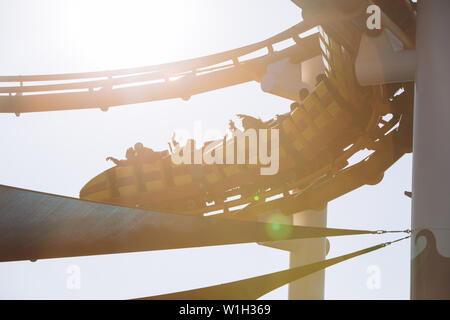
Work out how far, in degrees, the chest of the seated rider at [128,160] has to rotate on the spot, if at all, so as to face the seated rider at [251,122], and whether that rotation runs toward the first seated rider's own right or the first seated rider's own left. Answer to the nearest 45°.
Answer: approximately 135° to the first seated rider's own left

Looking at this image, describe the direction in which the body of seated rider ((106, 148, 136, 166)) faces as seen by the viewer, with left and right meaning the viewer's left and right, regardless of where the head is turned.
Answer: facing to the left of the viewer

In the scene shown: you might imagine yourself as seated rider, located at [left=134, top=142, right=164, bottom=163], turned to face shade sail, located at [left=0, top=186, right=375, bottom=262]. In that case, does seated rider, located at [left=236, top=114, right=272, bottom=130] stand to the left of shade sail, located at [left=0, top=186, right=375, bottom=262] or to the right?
left

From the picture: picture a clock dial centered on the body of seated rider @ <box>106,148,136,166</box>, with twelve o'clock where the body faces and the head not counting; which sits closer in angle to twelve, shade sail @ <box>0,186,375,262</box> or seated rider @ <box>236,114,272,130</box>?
the shade sail

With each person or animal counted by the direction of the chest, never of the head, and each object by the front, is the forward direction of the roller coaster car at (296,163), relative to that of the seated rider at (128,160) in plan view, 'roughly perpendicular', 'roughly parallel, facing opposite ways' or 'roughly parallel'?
roughly parallel

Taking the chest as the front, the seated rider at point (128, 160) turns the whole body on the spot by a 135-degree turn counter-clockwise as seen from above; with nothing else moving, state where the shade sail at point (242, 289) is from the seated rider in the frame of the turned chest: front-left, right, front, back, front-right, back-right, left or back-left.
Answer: front-right

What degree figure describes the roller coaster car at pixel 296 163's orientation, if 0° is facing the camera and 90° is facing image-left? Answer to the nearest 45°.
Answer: approximately 90°

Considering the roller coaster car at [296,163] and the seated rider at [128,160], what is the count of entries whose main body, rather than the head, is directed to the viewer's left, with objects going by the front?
2

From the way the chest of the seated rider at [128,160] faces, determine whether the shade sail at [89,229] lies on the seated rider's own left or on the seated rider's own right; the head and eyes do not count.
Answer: on the seated rider's own left
